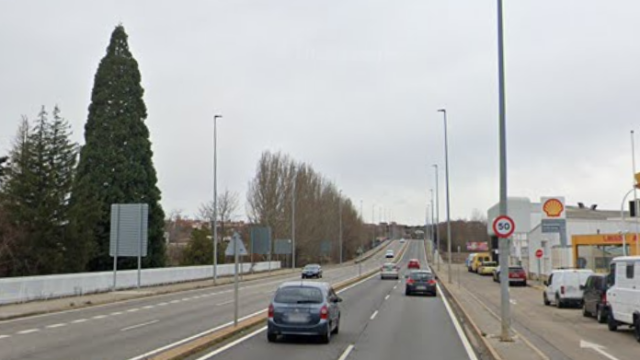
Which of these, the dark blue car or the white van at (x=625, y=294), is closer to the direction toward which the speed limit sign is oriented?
the dark blue car

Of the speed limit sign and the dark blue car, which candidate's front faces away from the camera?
the dark blue car

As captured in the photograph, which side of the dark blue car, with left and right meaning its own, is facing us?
back

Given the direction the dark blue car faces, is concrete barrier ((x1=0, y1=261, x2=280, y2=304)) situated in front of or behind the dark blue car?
in front

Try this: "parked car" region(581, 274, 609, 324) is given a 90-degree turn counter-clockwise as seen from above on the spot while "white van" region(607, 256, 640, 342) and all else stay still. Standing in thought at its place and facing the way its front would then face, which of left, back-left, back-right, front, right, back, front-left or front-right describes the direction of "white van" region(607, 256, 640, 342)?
front-left

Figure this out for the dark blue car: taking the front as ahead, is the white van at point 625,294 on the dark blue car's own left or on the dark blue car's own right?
on the dark blue car's own right

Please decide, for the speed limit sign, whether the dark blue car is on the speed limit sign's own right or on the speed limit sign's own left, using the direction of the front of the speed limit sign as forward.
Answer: on the speed limit sign's own right

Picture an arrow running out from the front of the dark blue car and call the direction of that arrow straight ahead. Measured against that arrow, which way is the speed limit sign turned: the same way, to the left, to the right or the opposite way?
the opposite way
